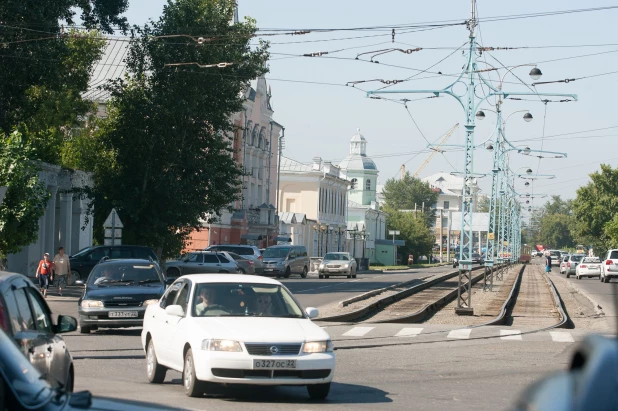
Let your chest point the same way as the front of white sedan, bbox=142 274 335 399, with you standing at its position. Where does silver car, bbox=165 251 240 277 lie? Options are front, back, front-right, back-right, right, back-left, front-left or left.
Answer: back-left

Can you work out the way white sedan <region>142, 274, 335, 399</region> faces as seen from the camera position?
facing the viewer and to the right of the viewer

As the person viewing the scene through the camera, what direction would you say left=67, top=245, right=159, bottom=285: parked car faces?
facing to the left of the viewer

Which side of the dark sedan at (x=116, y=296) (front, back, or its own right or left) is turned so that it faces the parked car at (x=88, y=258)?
back

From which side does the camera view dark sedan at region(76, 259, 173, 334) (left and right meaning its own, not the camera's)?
front

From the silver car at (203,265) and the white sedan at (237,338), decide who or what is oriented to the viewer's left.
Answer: the silver car

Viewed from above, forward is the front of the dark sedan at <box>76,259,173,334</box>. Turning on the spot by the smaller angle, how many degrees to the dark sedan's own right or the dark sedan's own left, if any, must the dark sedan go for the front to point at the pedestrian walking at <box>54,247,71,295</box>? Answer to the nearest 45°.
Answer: approximately 180°

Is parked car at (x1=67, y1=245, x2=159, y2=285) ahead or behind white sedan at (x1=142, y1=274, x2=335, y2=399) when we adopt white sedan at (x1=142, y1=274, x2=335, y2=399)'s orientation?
behind

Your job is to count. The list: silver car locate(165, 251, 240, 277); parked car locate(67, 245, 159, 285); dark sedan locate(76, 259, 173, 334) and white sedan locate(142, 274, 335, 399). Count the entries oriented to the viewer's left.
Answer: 2
